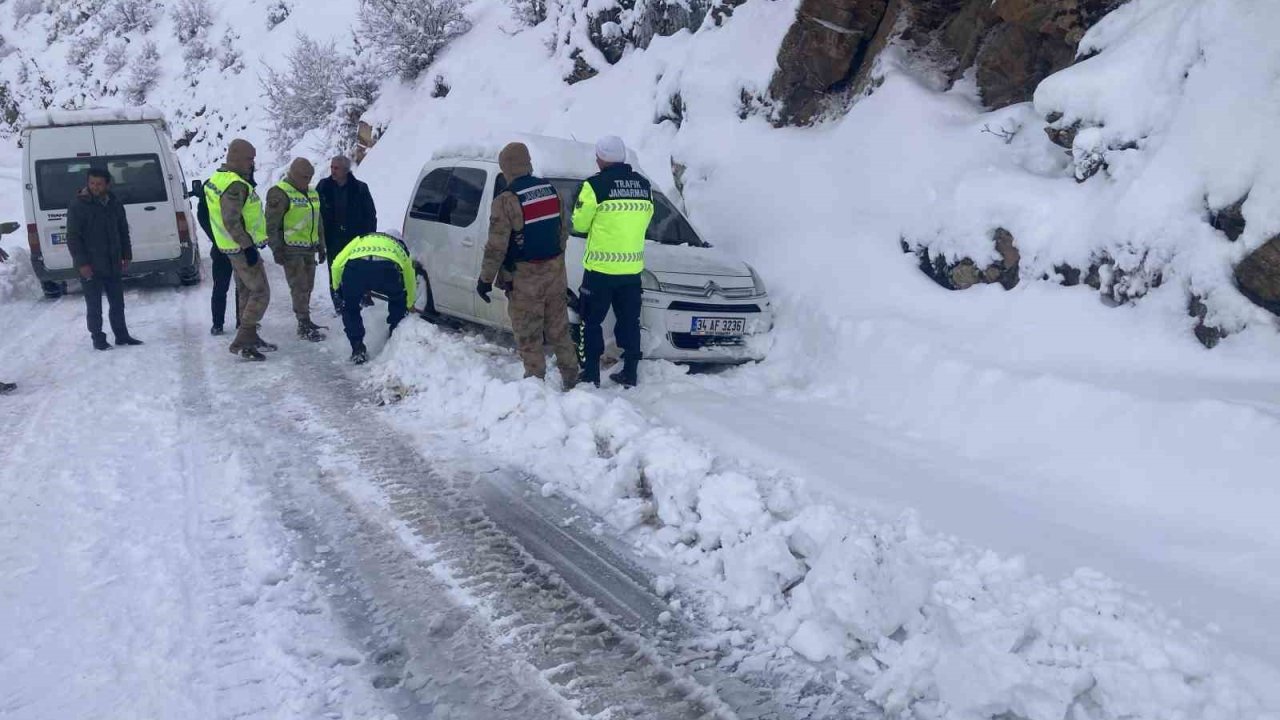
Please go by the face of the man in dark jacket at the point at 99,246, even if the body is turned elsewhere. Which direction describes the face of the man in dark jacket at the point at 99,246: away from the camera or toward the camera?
toward the camera

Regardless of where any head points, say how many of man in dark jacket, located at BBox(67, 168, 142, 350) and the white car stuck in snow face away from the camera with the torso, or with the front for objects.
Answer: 0

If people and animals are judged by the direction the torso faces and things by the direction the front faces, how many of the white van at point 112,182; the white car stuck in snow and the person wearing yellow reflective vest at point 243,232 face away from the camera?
1

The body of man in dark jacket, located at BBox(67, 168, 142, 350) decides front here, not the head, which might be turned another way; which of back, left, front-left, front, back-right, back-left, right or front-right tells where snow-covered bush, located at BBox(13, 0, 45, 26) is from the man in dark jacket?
back-left

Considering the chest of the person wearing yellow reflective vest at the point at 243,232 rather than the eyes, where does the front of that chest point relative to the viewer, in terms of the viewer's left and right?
facing to the right of the viewer

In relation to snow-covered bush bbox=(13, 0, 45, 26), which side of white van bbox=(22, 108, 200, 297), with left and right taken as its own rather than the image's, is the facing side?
front

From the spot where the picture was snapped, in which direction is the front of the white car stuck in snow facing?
facing the viewer and to the right of the viewer

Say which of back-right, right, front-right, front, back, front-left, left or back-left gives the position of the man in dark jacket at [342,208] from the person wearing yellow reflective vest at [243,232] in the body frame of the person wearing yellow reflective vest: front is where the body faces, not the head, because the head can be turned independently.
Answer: front-left

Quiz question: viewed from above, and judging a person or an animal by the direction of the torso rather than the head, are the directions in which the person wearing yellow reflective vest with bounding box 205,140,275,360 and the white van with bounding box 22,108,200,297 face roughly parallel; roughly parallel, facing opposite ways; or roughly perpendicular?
roughly perpendicular

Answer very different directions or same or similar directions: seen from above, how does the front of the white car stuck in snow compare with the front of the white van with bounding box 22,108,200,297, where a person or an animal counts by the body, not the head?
very different directions

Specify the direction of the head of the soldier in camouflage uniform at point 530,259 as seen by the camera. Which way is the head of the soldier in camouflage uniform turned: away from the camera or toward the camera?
away from the camera

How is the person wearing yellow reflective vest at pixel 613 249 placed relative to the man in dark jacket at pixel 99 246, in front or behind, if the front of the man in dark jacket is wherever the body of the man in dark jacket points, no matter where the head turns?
in front

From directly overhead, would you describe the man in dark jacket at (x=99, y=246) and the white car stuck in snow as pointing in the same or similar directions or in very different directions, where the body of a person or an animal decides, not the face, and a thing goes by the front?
same or similar directions

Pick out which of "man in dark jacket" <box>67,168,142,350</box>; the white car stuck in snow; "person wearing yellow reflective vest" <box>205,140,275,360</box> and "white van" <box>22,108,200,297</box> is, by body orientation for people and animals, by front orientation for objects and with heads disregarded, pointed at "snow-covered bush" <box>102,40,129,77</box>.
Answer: the white van

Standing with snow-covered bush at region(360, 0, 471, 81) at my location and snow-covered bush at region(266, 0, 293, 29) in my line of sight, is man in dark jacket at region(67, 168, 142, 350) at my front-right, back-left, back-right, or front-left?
back-left

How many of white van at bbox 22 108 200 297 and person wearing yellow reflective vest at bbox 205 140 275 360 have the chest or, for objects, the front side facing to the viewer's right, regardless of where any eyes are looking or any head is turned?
1

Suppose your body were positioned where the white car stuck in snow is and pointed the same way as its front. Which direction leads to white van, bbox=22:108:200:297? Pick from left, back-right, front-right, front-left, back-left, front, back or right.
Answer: back

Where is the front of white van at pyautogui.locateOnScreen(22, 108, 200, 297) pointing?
away from the camera
